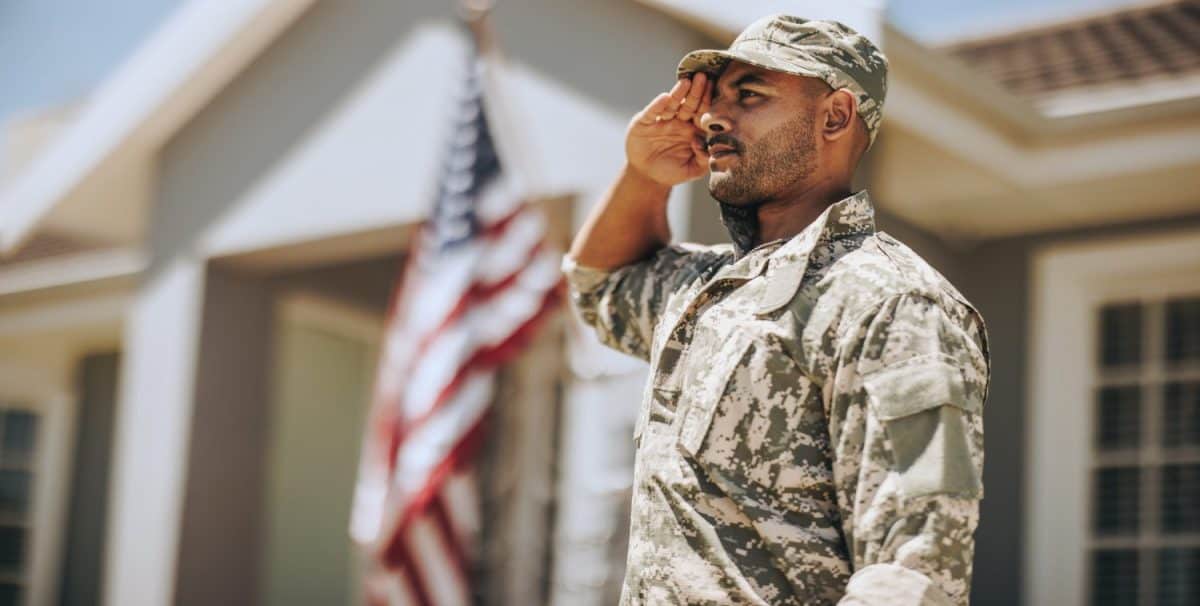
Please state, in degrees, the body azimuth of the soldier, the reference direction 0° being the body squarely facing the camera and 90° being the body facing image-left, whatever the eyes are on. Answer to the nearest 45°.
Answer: approximately 45°

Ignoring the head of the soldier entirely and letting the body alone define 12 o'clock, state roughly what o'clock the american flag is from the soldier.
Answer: The american flag is roughly at 4 o'clock from the soldier.

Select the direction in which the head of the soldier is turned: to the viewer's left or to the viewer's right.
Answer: to the viewer's left

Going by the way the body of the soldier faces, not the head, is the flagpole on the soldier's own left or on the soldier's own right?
on the soldier's own right
